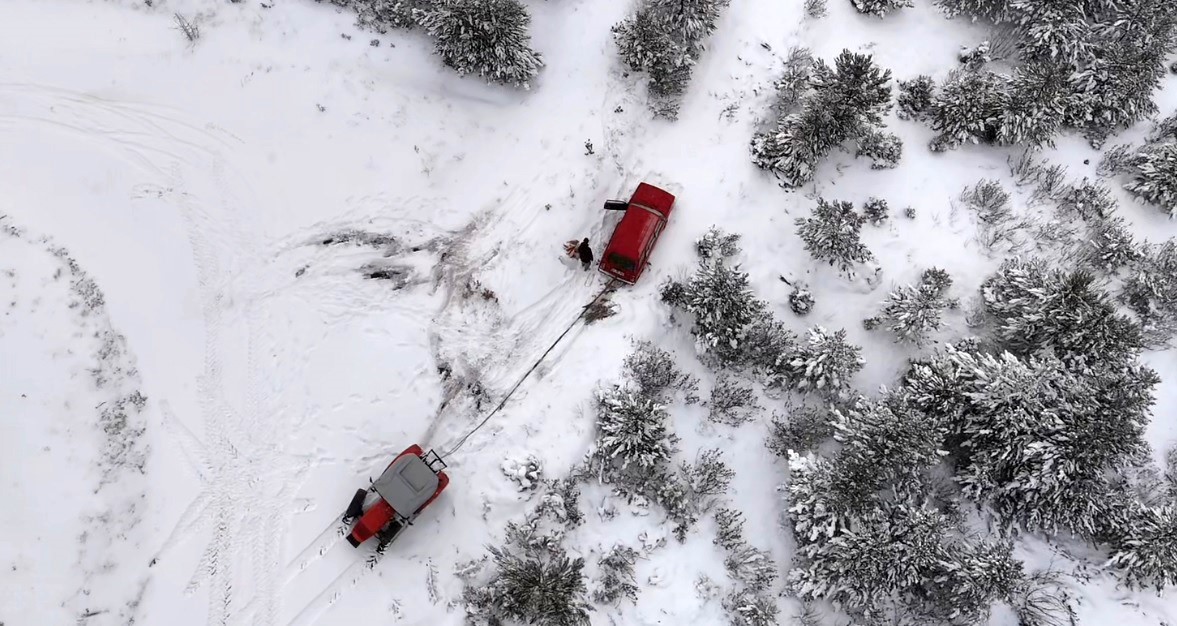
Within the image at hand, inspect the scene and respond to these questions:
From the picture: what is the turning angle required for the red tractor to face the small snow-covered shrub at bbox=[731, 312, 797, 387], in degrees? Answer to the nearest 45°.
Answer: approximately 135° to its left

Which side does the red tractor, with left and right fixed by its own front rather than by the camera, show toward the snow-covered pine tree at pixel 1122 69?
back

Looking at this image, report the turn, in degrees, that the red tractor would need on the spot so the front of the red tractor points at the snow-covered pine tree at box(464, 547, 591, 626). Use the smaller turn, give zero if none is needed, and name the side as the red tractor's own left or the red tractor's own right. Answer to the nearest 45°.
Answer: approximately 135° to the red tractor's own left

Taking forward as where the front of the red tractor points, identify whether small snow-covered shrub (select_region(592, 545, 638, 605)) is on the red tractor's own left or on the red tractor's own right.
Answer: on the red tractor's own left

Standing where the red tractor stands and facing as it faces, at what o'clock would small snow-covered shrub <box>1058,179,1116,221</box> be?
The small snow-covered shrub is roughly at 7 o'clock from the red tractor.

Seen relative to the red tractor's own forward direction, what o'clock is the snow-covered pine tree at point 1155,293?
The snow-covered pine tree is roughly at 7 o'clock from the red tractor.

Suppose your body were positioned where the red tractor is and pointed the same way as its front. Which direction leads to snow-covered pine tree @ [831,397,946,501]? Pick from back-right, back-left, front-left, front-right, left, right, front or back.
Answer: back-left

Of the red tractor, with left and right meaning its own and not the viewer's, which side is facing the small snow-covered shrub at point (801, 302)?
back

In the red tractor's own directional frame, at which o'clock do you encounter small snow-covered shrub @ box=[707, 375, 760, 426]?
The small snow-covered shrub is roughly at 7 o'clock from the red tractor.

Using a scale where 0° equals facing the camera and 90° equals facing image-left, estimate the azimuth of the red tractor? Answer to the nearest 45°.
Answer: approximately 45°

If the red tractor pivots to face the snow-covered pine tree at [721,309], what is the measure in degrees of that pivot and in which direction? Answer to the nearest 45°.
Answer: approximately 180°
